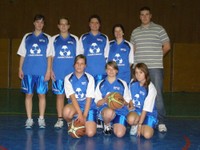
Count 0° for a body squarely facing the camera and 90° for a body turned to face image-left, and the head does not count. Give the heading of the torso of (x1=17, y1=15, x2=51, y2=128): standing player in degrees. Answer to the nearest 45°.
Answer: approximately 0°

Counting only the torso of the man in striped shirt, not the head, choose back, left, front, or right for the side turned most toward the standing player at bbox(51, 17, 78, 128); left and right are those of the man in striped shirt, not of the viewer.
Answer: right

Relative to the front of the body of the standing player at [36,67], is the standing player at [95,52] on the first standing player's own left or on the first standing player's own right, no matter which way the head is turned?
on the first standing player's own left

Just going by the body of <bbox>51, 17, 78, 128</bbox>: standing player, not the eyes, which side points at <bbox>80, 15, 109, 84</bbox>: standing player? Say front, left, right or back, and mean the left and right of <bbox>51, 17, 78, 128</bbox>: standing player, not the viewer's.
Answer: left
